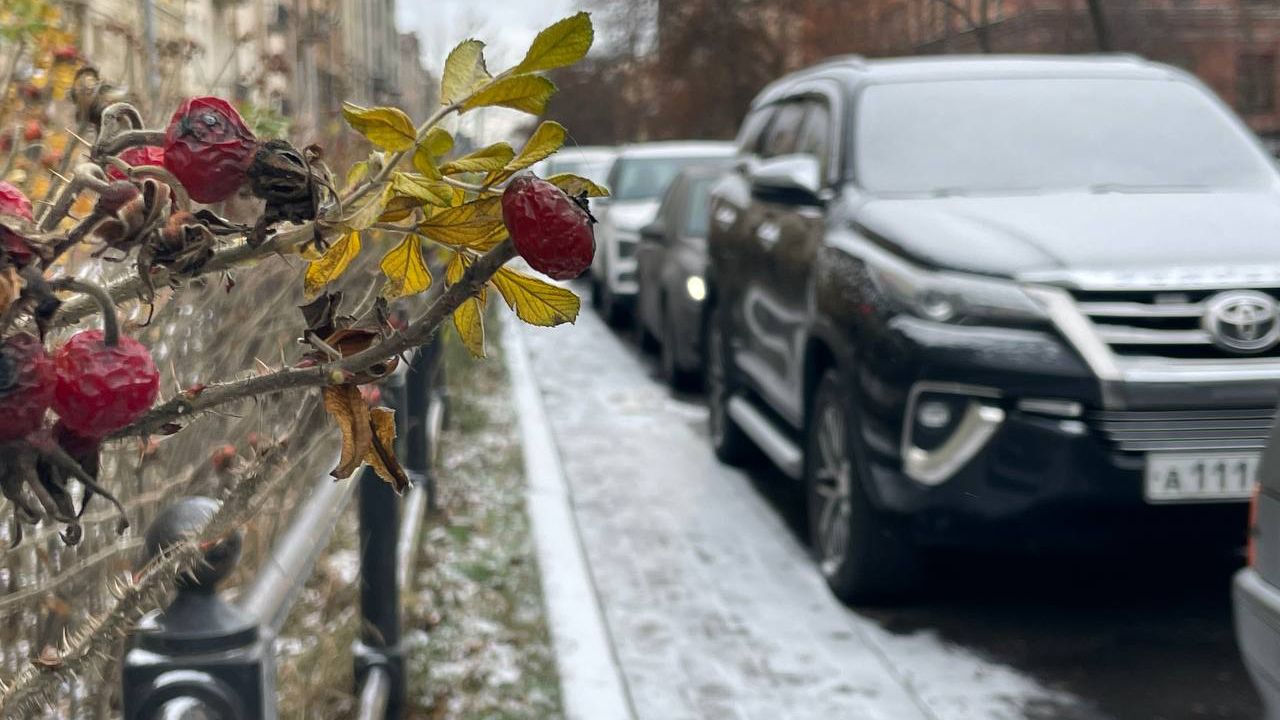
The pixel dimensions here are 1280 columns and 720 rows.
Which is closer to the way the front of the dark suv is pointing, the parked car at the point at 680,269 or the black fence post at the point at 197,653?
the black fence post

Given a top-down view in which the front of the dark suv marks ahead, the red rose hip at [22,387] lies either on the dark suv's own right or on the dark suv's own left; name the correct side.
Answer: on the dark suv's own right

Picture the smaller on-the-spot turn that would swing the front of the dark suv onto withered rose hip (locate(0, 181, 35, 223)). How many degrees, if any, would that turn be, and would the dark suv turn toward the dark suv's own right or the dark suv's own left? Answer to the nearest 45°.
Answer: approximately 45° to the dark suv's own right

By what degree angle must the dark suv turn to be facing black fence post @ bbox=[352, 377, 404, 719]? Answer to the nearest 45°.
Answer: approximately 90° to its right

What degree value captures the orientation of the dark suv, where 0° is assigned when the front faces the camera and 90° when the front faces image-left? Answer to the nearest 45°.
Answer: approximately 315°

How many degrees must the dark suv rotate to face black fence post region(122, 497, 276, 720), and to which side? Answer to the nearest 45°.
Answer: approximately 45° to its right

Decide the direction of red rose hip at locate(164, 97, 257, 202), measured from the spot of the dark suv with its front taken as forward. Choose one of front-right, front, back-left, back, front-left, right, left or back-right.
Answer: front-right

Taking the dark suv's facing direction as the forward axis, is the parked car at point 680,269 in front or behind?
behind

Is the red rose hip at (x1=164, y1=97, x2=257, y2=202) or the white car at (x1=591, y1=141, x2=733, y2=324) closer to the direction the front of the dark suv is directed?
the red rose hip
